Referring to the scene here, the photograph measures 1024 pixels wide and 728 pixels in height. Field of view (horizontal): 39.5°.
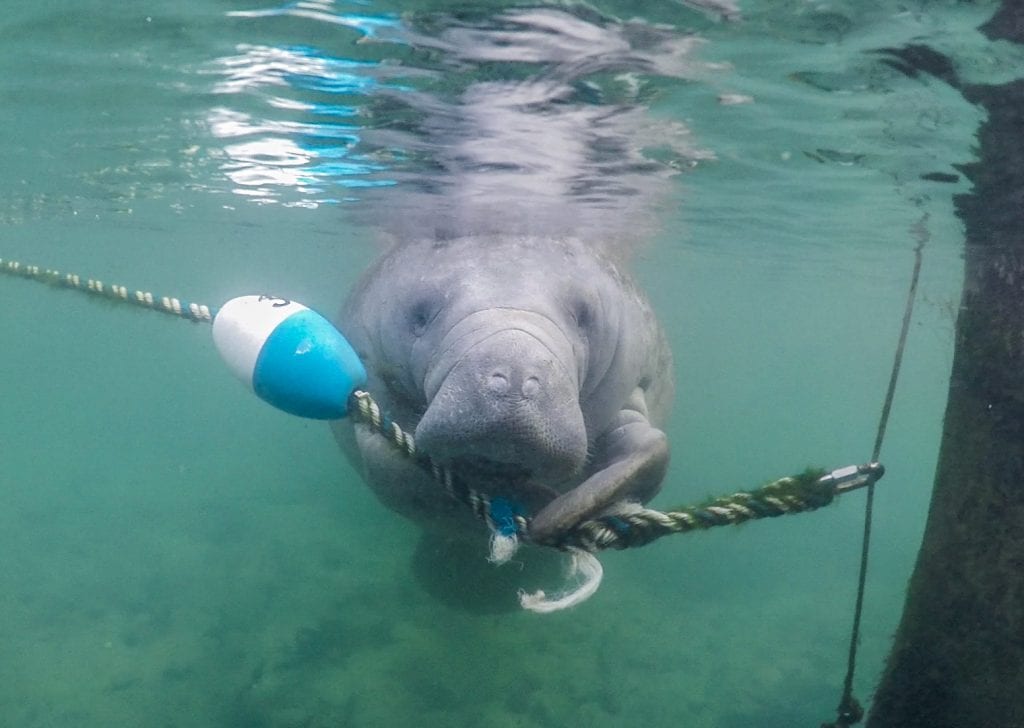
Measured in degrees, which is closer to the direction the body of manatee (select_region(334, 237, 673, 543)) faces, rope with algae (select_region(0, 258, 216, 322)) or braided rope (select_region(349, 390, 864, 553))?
the braided rope

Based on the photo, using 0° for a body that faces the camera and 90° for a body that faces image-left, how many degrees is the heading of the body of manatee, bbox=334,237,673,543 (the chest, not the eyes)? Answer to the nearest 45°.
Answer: approximately 0°

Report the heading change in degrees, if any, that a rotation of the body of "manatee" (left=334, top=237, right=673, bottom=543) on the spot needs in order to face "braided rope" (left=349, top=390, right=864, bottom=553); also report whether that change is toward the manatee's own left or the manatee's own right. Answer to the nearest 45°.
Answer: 0° — it already faces it

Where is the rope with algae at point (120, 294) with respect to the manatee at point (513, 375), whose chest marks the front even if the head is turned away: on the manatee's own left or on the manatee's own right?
on the manatee's own right
